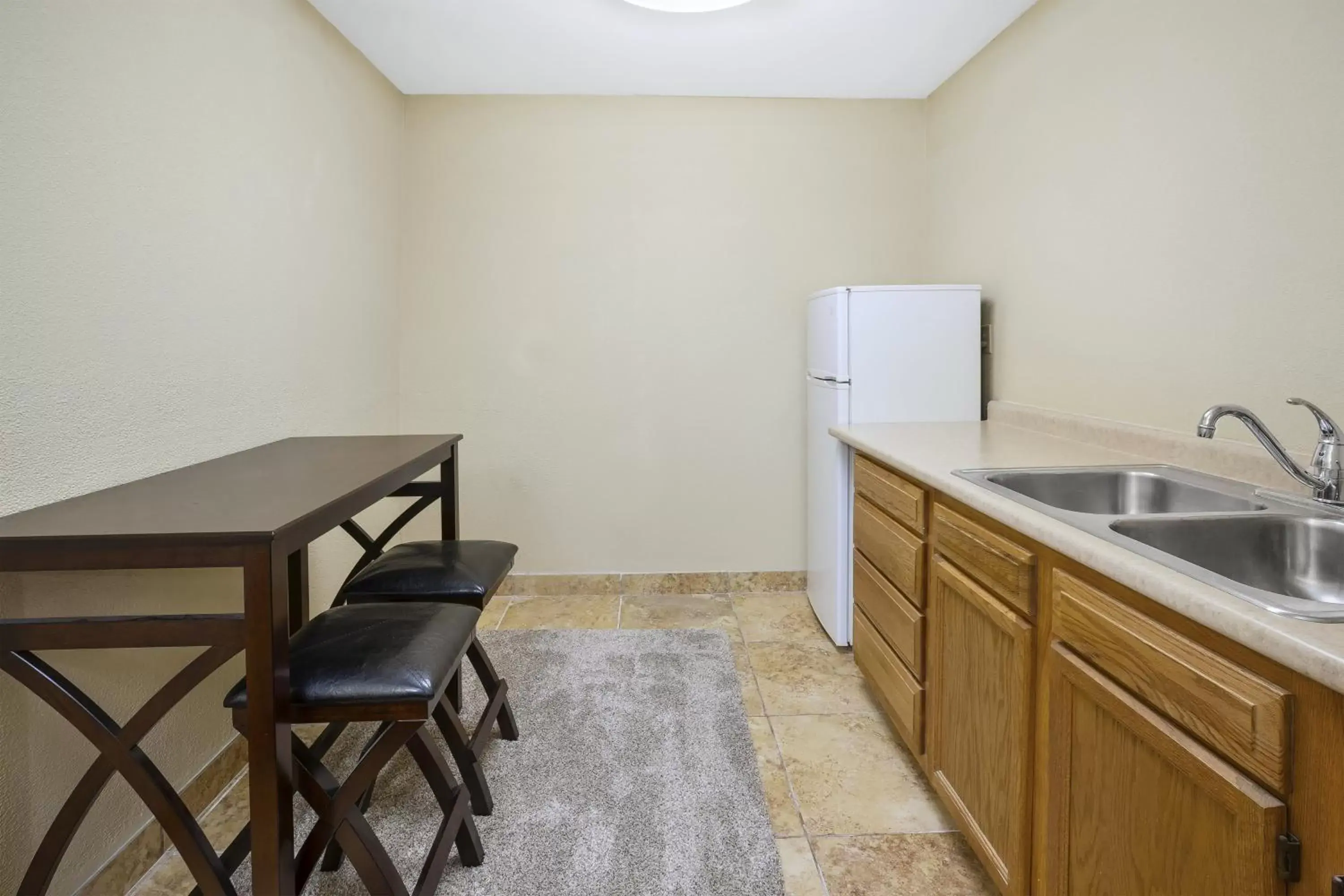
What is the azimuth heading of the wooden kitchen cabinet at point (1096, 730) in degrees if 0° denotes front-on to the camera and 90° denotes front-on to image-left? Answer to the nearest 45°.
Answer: approximately 45°

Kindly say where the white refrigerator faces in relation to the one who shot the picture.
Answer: facing to the left of the viewer

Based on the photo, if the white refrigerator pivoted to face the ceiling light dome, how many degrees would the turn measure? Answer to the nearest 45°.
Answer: approximately 45° to its left

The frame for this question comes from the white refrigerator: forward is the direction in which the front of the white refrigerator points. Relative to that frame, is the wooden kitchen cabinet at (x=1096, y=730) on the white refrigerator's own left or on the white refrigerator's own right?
on the white refrigerator's own left

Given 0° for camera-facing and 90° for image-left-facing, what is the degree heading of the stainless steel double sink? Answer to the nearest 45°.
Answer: approximately 45°
